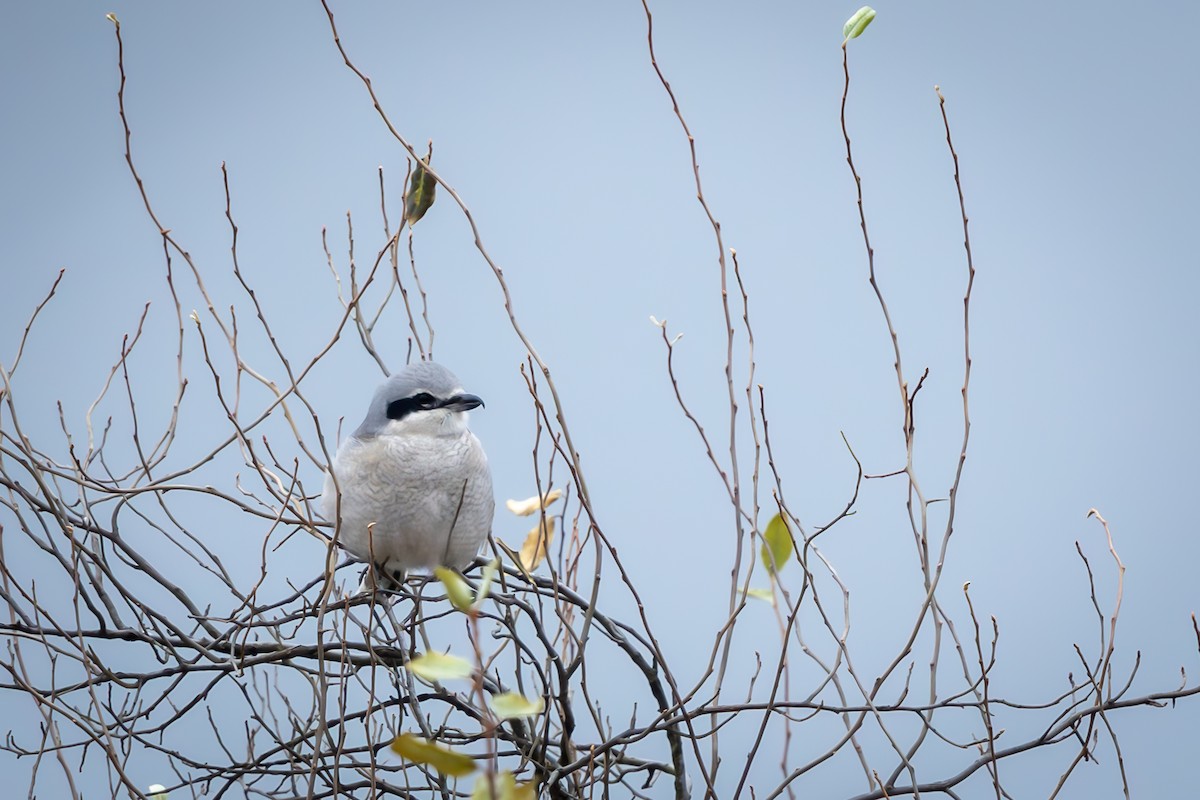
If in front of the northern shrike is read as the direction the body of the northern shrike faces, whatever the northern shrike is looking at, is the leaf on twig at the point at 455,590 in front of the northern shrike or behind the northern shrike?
in front

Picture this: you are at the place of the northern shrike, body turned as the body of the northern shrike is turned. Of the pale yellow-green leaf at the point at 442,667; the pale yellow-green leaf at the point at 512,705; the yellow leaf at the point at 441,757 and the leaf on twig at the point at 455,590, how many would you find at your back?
0

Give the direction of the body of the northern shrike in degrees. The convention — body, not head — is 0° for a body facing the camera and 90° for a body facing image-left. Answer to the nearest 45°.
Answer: approximately 315°

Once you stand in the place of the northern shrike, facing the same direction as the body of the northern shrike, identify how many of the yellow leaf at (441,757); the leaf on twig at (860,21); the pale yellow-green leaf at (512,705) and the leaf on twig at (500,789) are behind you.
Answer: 0

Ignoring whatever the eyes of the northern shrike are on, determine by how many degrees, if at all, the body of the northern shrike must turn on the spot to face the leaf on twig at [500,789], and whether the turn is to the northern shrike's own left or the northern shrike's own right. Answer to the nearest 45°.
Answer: approximately 45° to the northern shrike's own right

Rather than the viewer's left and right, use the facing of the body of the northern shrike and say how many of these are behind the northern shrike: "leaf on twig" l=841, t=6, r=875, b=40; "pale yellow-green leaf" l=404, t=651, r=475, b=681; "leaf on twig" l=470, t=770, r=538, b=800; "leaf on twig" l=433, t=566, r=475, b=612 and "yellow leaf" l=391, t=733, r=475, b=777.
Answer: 0

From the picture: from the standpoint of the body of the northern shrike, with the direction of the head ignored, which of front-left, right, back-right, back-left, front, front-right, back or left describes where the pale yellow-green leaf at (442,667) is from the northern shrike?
front-right

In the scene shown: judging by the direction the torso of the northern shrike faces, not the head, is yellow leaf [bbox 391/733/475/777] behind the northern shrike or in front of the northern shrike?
in front

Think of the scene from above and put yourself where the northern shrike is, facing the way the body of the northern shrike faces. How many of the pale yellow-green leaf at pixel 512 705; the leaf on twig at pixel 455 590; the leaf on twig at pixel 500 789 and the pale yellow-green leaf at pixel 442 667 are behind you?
0
